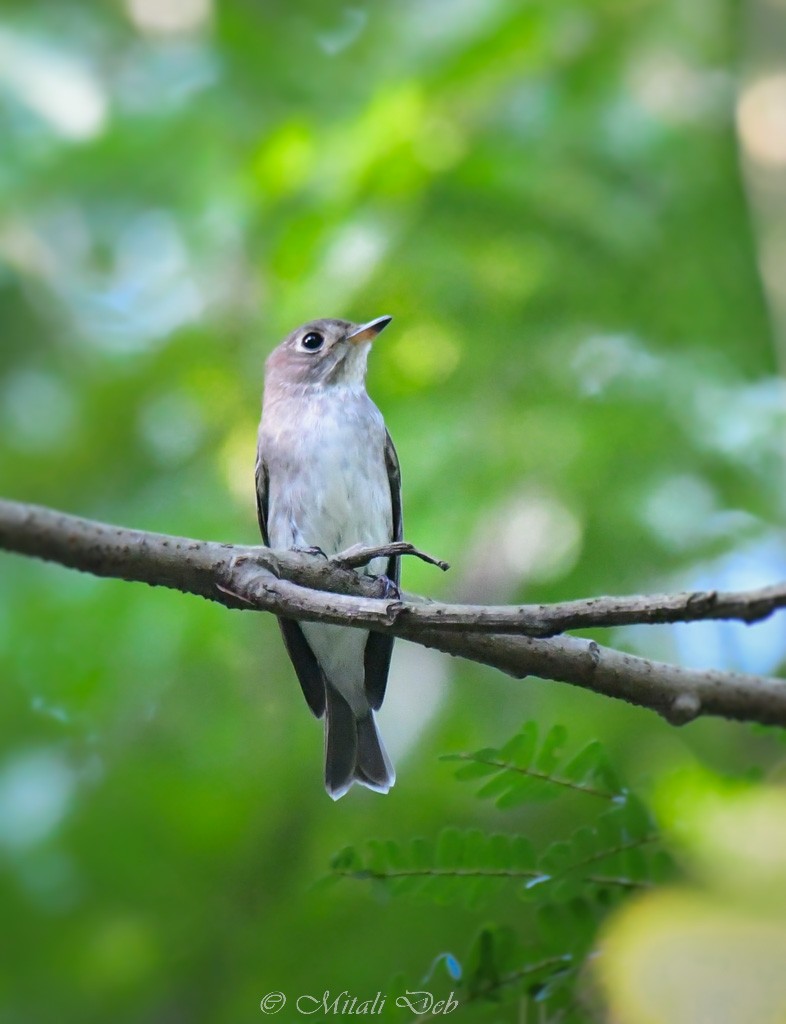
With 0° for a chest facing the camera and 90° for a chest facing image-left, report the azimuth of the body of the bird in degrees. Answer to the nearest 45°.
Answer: approximately 0°
